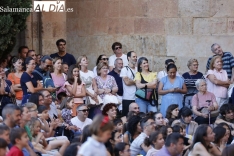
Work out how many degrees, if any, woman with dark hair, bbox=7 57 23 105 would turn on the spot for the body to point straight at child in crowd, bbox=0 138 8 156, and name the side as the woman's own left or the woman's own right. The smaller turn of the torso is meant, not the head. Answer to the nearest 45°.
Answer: approximately 45° to the woman's own right

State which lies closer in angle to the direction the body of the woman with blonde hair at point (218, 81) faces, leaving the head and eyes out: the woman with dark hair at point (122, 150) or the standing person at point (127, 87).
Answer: the woman with dark hair

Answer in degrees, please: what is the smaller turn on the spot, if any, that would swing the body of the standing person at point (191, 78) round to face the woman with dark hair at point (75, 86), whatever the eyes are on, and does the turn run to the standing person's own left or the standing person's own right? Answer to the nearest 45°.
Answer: approximately 45° to the standing person's own right

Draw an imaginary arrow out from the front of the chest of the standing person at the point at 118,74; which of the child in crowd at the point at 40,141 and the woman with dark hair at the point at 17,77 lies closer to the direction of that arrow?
the child in crowd

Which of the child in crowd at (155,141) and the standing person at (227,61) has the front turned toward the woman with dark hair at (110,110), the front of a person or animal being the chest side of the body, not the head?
the standing person
